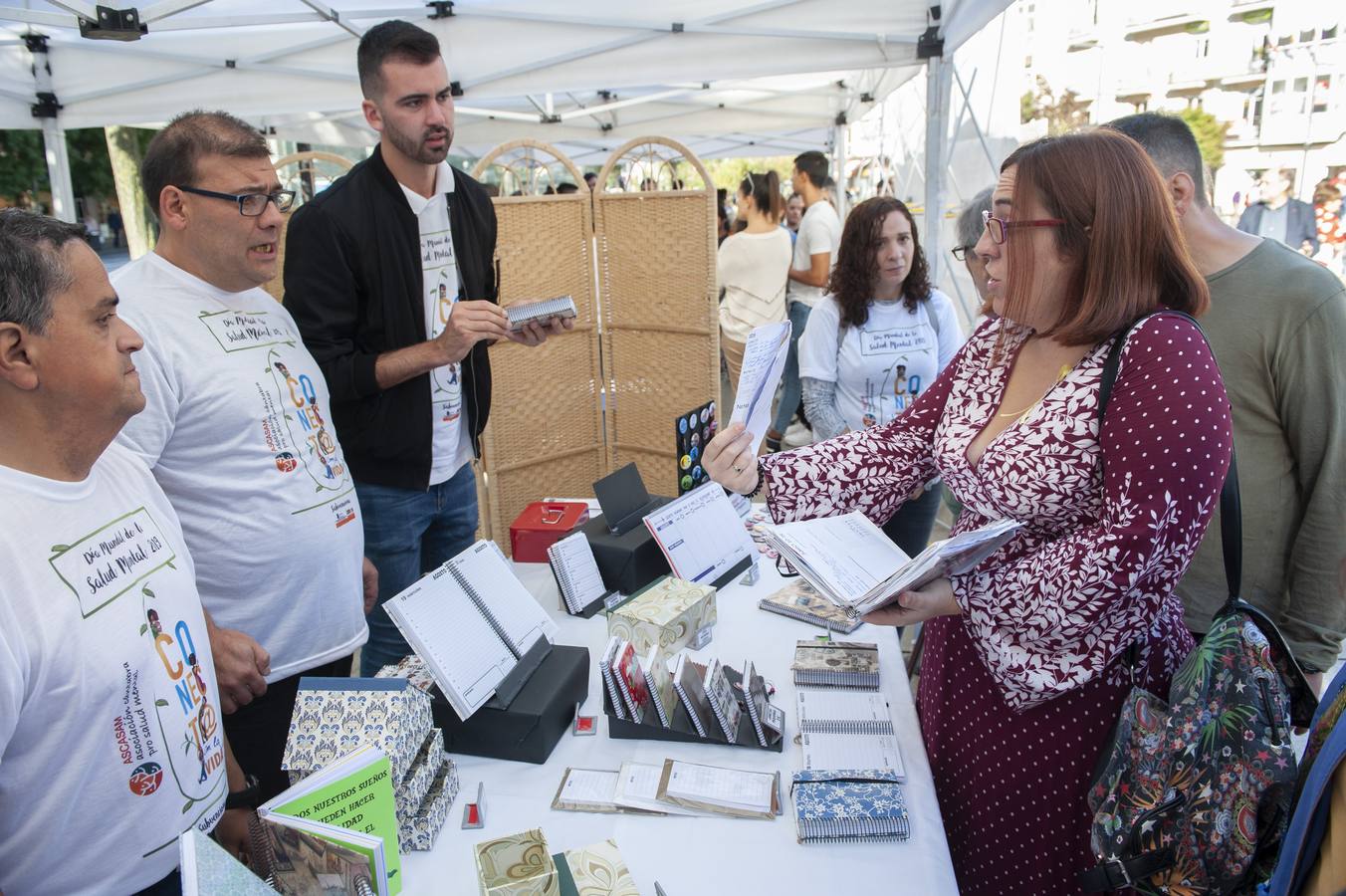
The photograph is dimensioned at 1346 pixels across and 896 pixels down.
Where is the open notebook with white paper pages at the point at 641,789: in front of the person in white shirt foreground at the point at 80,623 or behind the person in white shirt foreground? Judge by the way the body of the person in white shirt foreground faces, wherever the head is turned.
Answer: in front

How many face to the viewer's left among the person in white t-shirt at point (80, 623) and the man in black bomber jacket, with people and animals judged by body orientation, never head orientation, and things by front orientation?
0

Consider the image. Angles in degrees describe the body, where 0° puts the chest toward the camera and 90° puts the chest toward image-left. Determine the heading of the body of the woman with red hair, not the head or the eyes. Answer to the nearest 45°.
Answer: approximately 45°

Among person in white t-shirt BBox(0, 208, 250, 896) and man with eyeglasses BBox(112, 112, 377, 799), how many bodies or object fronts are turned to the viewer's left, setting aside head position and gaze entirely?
0

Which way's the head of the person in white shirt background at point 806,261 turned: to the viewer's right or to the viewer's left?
to the viewer's left

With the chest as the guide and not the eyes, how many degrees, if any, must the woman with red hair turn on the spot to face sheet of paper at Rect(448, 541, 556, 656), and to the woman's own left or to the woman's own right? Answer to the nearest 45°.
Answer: approximately 45° to the woman's own right

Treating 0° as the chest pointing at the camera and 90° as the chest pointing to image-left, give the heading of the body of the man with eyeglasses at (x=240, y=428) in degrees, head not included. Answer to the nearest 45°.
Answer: approximately 315°

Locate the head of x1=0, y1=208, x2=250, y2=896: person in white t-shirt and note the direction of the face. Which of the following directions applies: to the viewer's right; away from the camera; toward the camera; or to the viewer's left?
to the viewer's right

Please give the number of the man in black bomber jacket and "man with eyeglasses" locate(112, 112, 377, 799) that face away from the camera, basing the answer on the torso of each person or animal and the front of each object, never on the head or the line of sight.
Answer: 0

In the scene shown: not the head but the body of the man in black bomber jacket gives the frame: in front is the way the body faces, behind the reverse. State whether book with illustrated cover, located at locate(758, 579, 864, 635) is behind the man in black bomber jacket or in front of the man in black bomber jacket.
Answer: in front

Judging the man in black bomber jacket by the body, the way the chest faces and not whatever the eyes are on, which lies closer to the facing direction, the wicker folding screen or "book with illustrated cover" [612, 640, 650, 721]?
the book with illustrated cover
